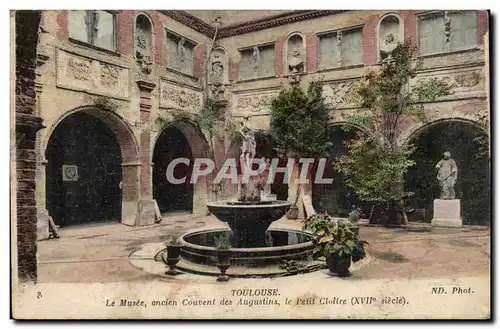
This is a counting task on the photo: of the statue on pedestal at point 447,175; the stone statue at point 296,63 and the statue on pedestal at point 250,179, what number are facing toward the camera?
3

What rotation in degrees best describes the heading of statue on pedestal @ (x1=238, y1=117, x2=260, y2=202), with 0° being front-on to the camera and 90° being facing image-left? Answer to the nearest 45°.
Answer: approximately 0°

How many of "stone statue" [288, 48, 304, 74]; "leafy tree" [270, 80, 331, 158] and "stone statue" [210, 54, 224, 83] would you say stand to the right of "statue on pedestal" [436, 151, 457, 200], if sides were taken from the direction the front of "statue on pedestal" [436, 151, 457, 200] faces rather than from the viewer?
3

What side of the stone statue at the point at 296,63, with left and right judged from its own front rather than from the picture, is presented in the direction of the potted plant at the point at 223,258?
front

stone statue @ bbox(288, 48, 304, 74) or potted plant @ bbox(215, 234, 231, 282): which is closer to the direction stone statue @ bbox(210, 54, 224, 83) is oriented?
the potted plant

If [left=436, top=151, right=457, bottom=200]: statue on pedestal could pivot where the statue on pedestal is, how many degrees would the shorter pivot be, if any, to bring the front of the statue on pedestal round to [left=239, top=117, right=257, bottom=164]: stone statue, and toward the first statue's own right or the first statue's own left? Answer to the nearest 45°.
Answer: approximately 45° to the first statue's own right

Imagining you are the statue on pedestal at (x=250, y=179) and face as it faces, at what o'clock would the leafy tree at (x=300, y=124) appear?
The leafy tree is roughly at 7 o'clock from the statue on pedestal.

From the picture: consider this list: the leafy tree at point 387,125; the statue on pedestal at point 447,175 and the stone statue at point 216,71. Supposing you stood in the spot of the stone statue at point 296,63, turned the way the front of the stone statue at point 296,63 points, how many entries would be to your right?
1

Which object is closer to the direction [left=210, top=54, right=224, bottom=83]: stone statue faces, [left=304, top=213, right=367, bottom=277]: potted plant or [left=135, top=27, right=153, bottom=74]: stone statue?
the potted plant
